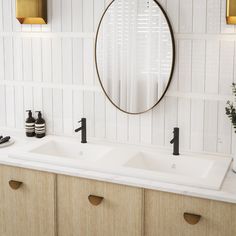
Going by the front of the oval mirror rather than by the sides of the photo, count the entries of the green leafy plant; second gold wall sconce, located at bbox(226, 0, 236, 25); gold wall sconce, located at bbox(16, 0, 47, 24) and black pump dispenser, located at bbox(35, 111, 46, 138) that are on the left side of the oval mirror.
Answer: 2

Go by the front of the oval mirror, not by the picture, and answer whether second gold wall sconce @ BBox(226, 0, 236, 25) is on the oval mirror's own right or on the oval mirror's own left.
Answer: on the oval mirror's own left

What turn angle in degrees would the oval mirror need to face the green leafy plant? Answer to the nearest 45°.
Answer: approximately 90° to its left

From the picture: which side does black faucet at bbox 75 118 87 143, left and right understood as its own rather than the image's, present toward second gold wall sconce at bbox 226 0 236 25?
left

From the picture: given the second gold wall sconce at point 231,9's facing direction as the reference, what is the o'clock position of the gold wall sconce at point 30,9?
The gold wall sconce is roughly at 2 o'clock from the second gold wall sconce.

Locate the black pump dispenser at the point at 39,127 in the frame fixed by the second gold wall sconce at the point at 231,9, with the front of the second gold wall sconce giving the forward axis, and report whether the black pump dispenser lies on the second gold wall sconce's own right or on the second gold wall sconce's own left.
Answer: on the second gold wall sconce's own right

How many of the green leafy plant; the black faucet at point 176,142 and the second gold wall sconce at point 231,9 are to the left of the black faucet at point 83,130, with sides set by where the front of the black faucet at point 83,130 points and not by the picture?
3
